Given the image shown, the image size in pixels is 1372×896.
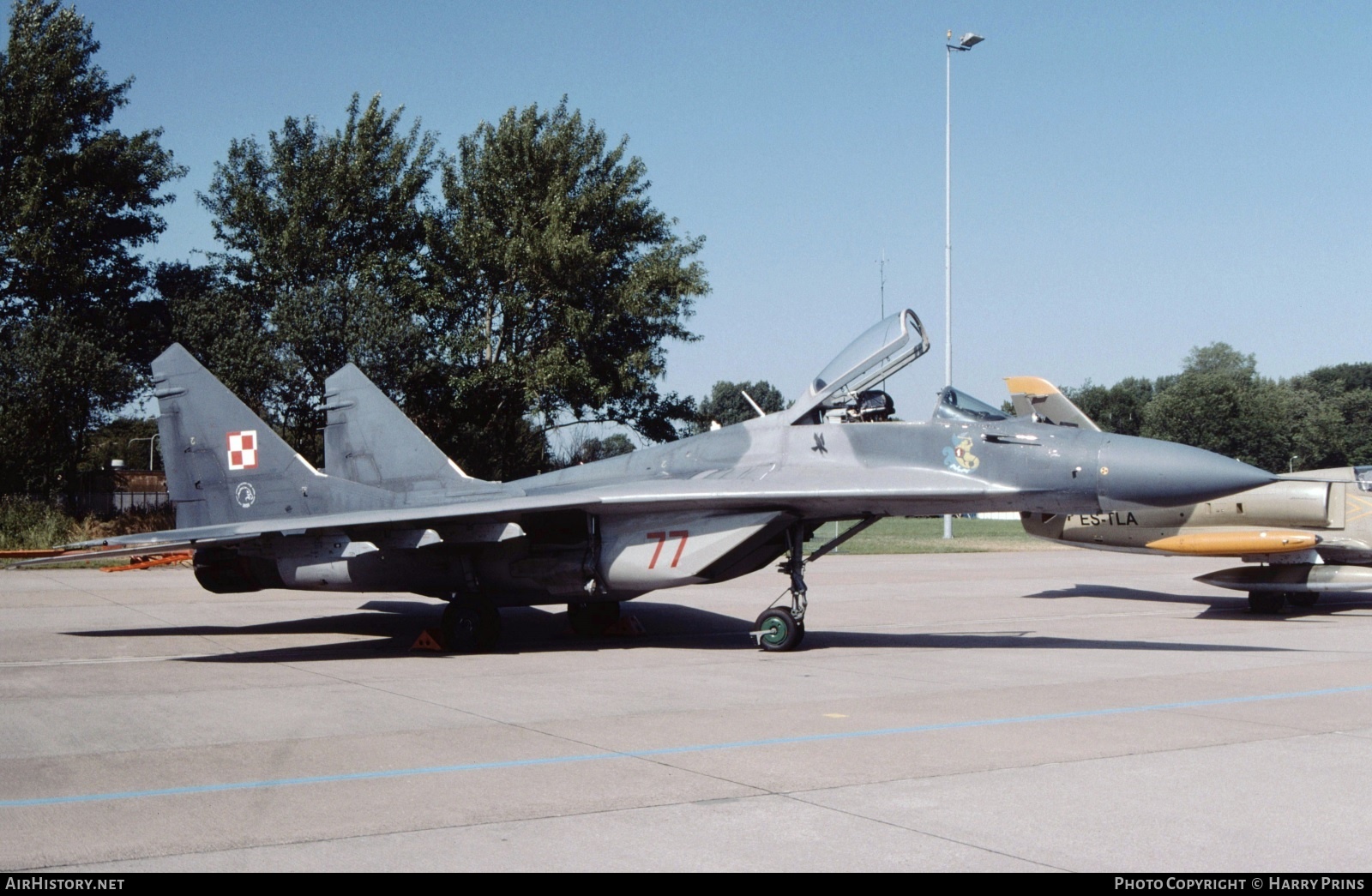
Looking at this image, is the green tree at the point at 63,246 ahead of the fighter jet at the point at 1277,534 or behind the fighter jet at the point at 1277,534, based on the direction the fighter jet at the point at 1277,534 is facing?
behind

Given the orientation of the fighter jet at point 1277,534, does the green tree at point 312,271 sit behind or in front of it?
behind

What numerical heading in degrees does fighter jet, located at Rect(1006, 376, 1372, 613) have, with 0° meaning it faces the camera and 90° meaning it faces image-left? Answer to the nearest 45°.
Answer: approximately 270°

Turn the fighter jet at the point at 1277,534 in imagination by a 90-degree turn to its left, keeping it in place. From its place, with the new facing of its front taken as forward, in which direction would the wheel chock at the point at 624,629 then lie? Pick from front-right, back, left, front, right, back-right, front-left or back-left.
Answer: back-left

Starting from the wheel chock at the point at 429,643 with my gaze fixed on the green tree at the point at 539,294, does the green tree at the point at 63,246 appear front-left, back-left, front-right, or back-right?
front-left

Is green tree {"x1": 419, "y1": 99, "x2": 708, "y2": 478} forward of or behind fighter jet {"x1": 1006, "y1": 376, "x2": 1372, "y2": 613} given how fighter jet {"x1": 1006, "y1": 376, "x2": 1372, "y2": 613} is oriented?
behind

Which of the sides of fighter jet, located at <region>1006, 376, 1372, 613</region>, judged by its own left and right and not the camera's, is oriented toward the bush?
back

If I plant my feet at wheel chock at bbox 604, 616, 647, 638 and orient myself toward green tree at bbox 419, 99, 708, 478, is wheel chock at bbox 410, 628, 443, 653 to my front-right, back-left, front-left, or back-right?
back-left

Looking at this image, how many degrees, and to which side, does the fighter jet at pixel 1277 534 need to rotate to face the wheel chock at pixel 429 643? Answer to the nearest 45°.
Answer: approximately 135° to its right
